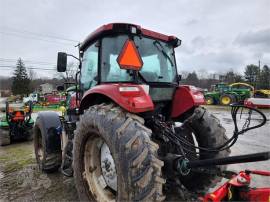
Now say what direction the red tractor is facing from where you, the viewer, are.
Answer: facing away from the viewer and to the left of the viewer

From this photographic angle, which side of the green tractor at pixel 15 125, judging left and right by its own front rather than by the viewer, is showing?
back

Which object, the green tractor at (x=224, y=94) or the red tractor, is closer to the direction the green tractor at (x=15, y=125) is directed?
the green tractor

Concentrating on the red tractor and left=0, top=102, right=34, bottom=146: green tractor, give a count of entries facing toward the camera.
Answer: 0

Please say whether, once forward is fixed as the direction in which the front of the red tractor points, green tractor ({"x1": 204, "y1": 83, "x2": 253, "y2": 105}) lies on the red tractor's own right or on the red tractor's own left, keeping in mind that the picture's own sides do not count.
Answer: on the red tractor's own right

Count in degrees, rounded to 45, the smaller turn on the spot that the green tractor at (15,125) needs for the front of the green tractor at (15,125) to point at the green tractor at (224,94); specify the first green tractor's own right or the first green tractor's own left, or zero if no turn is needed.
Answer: approximately 45° to the first green tractor's own right
